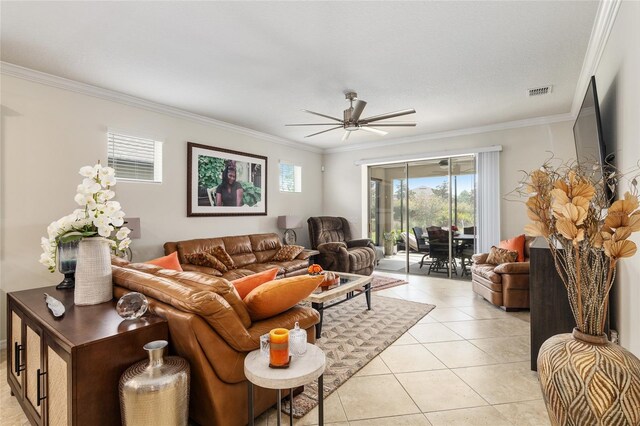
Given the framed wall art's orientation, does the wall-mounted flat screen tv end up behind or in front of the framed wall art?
in front

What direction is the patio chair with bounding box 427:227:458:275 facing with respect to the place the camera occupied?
facing away from the viewer and to the right of the viewer

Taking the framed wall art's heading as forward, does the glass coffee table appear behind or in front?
in front

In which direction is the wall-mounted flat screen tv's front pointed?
to the viewer's left

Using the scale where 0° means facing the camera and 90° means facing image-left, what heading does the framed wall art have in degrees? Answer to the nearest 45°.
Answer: approximately 315°

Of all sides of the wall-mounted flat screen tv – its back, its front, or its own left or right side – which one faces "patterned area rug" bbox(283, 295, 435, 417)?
front

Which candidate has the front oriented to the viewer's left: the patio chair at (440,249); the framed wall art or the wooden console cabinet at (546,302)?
the wooden console cabinet

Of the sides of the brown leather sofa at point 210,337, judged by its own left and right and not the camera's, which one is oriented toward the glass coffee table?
front

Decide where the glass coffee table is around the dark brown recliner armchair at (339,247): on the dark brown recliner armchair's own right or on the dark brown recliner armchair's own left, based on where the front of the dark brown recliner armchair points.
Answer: on the dark brown recliner armchair's own right

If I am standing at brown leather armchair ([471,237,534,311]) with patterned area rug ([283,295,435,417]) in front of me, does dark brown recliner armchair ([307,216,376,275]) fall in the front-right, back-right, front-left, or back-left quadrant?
front-right

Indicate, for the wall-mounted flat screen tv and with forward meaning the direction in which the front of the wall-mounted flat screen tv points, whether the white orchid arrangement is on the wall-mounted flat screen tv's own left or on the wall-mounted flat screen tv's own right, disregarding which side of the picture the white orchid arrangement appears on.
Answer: on the wall-mounted flat screen tv's own left

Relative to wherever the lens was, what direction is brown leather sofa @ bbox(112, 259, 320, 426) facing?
facing away from the viewer and to the right of the viewer
